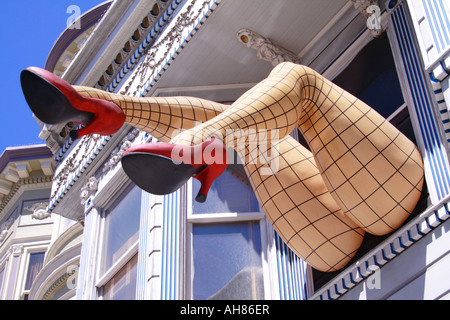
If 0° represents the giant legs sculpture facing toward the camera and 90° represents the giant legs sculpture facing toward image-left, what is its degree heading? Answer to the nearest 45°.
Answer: approximately 45°

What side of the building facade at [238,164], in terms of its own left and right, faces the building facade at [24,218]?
right

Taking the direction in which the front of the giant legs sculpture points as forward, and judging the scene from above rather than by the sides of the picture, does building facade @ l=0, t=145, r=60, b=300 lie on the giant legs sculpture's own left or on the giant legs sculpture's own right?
on the giant legs sculpture's own right

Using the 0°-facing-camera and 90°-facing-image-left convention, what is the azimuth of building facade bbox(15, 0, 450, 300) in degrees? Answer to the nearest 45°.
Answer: approximately 45°
